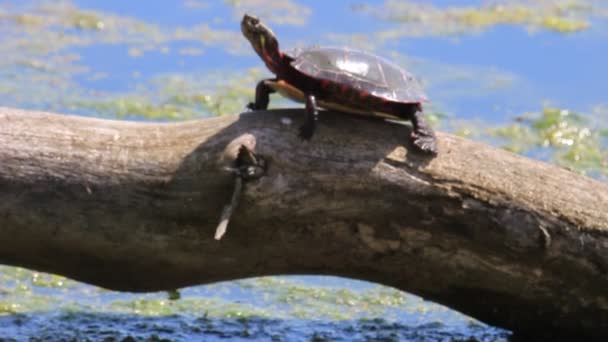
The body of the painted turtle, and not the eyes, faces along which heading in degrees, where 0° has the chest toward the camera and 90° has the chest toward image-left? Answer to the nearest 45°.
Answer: approximately 90°
